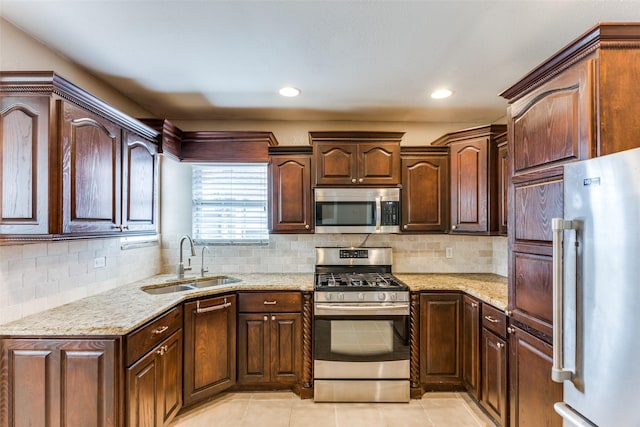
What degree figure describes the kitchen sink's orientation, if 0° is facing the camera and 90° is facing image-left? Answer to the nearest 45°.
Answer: approximately 315°

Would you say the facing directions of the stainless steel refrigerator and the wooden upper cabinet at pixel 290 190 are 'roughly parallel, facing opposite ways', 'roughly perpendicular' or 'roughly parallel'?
roughly perpendicular

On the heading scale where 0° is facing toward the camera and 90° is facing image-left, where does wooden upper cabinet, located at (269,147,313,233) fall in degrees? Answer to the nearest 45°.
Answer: approximately 0°

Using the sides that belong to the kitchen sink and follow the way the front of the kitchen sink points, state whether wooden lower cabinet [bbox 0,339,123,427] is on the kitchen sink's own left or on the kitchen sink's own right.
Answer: on the kitchen sink's own right

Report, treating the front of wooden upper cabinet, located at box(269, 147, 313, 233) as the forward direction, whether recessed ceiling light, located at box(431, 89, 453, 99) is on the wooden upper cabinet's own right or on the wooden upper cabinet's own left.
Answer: on the wooden upper cabinet's own left

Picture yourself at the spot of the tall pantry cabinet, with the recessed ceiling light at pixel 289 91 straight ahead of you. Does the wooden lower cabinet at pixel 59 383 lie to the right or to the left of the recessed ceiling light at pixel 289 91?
left
